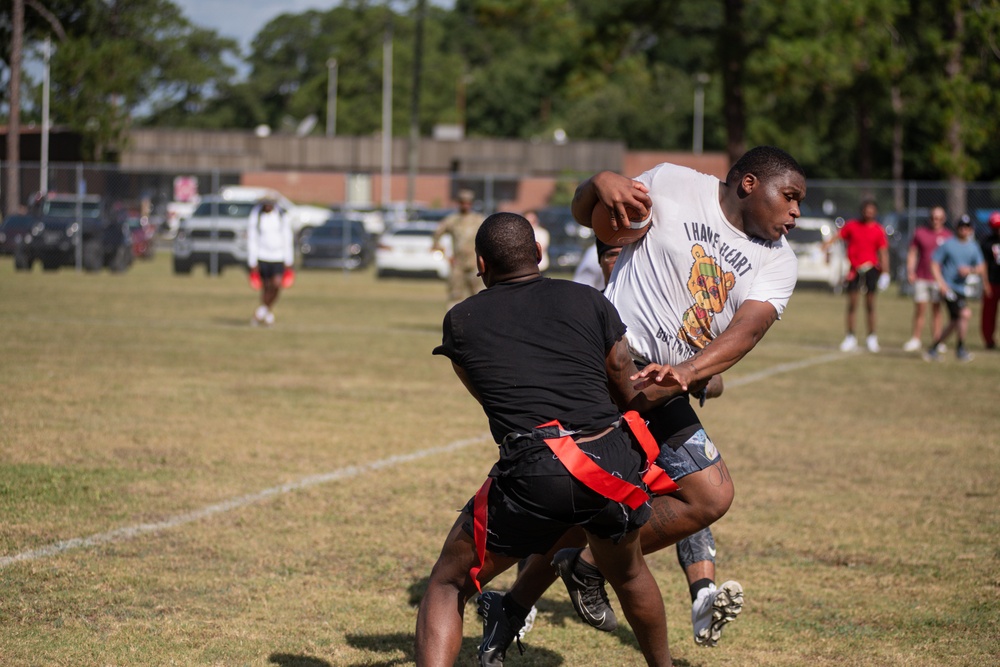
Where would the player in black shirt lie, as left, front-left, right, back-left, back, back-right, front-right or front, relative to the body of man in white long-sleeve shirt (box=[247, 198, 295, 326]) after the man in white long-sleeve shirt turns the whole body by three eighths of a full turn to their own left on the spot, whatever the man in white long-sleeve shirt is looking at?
back-right

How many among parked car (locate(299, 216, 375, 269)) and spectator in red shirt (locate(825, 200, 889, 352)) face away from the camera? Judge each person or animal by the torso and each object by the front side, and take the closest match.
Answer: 0

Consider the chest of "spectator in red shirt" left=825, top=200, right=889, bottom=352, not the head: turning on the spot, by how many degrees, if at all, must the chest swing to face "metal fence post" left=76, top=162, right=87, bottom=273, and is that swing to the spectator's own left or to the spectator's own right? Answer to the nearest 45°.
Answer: approximately 135° to the spectator's own right

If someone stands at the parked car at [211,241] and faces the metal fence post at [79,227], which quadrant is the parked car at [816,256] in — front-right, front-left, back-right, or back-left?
back-left

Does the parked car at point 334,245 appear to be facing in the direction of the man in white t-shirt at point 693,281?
yes

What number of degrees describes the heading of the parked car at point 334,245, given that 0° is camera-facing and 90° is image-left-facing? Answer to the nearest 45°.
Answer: approximately 0°

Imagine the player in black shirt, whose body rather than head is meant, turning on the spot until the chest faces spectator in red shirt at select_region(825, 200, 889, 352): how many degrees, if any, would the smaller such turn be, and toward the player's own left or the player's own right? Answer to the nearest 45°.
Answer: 0° — they already face them

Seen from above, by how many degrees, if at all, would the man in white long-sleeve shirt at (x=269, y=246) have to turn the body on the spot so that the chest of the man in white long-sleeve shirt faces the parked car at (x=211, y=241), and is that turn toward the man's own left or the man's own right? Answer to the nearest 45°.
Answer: approximately 180°

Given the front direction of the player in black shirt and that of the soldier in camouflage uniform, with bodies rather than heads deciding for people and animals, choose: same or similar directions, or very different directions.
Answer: very different directions

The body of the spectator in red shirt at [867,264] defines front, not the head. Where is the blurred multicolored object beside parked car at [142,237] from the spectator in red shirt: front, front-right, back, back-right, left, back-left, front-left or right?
back-right

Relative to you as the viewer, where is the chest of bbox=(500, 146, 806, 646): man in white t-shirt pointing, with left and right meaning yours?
facing the viewer and to the right of the viewer

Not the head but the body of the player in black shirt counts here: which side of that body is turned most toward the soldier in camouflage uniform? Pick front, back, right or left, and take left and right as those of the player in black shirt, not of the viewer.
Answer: front

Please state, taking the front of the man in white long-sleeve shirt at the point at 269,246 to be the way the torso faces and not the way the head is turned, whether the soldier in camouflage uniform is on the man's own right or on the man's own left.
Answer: on the man's own left

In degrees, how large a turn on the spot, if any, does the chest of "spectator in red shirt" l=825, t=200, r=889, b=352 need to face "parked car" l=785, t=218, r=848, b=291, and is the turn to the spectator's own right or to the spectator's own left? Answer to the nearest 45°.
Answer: approximately 180°

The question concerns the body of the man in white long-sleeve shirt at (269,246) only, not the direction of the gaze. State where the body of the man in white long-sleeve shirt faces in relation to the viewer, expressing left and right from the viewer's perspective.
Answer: facing the viewer
